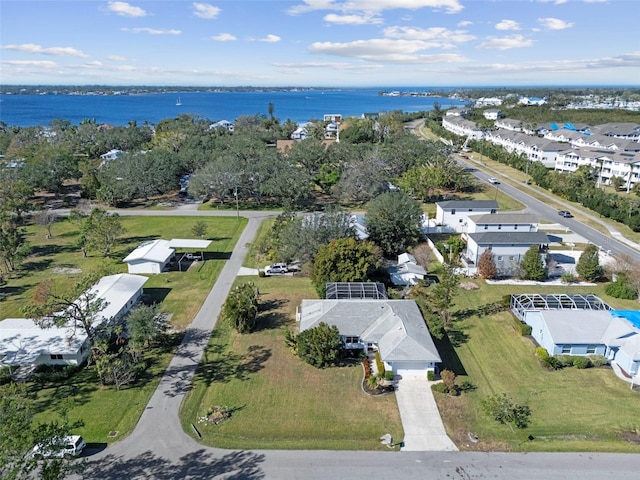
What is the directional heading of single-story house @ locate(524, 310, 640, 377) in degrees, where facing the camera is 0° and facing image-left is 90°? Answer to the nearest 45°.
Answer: approximately 0°

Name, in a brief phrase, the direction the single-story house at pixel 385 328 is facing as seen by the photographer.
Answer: facing the viewer

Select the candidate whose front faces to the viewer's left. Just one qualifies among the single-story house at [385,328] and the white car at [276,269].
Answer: the white car

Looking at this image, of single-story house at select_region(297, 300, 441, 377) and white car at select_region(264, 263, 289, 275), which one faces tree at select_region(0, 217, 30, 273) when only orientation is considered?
the white car

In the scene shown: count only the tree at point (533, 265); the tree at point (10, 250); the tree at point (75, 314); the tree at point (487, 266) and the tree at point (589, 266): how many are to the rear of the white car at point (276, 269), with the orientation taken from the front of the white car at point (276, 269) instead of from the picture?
3

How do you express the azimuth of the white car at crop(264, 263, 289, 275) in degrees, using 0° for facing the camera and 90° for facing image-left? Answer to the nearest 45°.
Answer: approximately 90°

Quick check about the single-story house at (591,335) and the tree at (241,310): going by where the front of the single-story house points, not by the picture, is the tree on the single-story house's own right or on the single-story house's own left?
on the single-story house's own right

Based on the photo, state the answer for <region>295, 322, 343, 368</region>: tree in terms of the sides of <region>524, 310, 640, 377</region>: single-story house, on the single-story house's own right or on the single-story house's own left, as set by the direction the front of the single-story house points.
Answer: on the single-story house's own right

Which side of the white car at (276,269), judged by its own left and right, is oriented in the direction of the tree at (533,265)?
back

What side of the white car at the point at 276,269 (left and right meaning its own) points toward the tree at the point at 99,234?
front
